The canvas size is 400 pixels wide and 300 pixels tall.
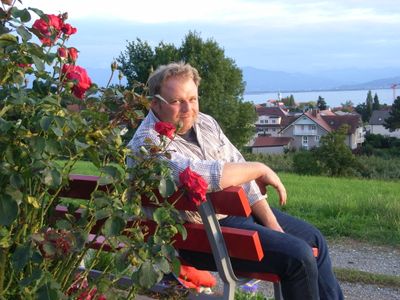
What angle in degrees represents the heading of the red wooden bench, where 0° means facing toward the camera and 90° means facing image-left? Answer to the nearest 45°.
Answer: approximately 225°

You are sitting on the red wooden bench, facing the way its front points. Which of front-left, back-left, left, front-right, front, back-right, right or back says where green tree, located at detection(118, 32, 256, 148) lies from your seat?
front-left

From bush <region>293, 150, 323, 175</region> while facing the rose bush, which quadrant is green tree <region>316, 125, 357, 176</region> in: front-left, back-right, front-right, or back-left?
back-left

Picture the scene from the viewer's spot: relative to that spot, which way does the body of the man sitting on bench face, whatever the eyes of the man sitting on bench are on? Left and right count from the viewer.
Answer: facing the viewer and to the right of the viewer

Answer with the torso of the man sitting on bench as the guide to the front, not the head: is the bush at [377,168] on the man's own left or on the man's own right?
on the man's own left

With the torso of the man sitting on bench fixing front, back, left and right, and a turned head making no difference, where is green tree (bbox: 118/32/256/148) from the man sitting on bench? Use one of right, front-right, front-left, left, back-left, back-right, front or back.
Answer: back-left
